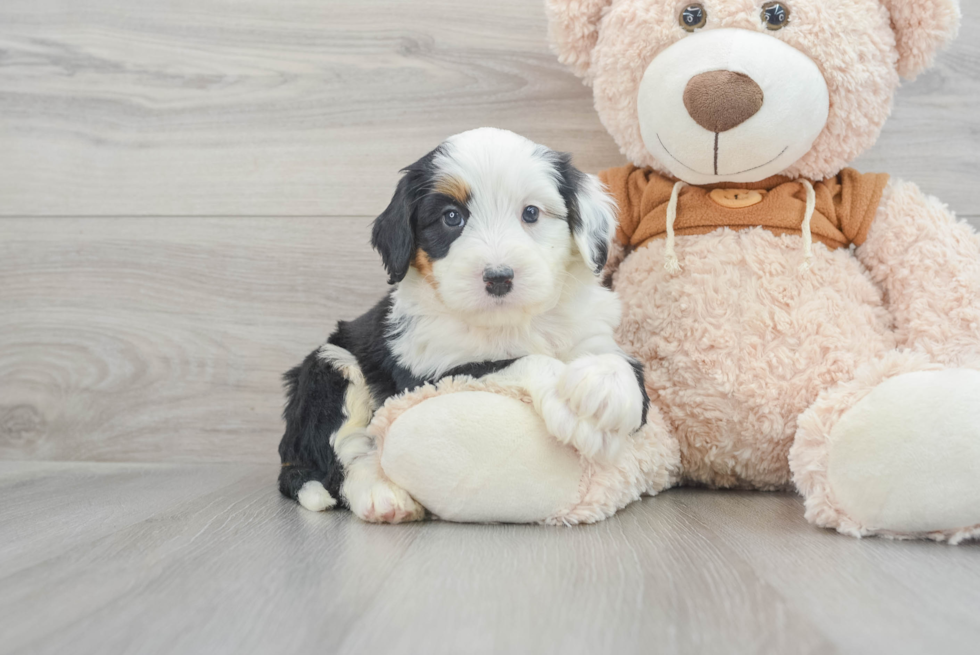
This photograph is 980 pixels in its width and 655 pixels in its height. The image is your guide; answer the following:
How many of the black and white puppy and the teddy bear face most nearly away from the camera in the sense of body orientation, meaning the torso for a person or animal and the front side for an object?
0

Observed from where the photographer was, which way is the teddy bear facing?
facing the viewer

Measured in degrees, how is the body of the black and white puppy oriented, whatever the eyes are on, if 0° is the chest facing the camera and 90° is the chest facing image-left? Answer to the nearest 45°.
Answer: approximately 315°
